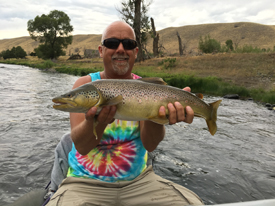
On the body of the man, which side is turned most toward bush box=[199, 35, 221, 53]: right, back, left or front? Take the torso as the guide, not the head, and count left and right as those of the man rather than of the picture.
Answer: back

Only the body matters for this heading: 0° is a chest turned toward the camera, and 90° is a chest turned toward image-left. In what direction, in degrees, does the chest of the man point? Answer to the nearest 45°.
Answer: approximately 0°
